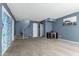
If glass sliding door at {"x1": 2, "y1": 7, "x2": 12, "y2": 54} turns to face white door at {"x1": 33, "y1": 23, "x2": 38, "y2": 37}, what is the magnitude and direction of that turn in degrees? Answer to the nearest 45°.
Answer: approximately 45° to its left

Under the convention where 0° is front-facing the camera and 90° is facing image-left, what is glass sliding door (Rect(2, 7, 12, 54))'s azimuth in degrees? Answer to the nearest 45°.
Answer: approximately 270°
